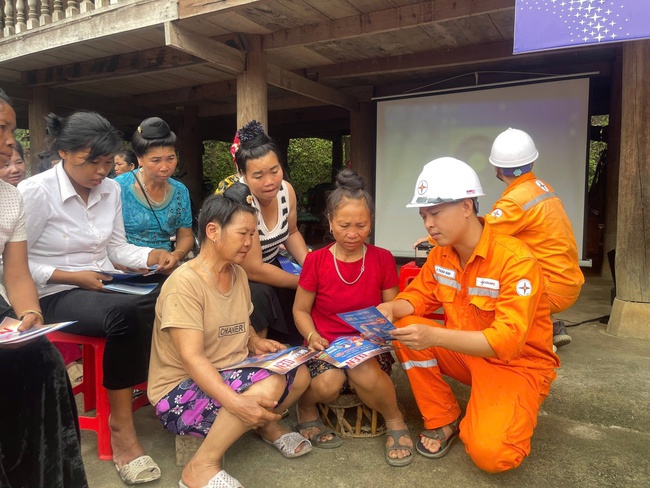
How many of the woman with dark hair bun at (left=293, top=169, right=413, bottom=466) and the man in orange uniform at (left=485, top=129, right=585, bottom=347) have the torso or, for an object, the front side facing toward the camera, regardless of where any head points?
1

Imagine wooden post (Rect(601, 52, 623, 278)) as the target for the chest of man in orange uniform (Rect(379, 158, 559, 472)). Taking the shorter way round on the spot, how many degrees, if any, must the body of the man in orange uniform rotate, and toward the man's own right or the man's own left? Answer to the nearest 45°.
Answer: approximately 135° to the man's own right

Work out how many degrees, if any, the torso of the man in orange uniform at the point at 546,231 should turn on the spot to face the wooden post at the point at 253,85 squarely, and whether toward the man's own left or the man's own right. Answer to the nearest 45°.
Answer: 0° — they already face it

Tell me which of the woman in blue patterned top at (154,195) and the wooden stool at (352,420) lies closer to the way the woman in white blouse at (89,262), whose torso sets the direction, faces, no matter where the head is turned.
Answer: the wooden stool

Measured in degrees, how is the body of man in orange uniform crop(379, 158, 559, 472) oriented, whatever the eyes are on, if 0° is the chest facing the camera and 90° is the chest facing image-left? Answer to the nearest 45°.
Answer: approximately 45°

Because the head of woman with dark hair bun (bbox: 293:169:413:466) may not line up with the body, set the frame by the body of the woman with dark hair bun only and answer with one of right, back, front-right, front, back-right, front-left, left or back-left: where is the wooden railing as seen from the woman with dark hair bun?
back-right

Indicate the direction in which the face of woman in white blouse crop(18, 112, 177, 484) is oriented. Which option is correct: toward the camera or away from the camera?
toward the camera

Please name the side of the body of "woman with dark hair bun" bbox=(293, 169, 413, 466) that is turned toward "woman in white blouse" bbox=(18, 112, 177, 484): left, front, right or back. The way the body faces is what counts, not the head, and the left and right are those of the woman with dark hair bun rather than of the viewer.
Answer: right

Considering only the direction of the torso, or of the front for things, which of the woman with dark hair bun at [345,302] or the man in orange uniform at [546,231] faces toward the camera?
the woman with dark hair bun

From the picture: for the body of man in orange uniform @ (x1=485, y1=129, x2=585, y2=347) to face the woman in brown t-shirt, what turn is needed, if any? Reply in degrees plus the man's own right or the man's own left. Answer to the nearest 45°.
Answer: approximately 90° to the man's own left

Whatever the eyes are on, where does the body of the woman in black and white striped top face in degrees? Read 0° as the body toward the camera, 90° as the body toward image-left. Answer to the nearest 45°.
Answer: approximately 315°

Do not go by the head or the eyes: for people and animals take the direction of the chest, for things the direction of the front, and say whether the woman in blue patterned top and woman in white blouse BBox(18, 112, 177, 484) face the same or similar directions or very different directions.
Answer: same or similar directions

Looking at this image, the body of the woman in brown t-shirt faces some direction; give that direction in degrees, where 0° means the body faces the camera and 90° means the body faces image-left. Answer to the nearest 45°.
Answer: approximately 315°

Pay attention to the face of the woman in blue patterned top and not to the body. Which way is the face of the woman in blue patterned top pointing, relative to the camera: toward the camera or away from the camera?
toward the camera
